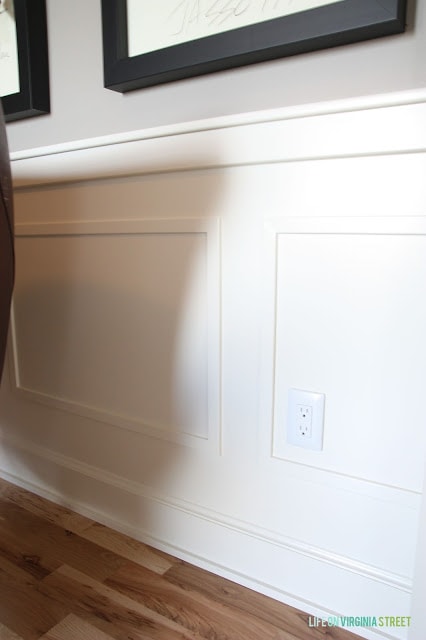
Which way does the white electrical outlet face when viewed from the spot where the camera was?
facing the viewer and to the left of the viewer

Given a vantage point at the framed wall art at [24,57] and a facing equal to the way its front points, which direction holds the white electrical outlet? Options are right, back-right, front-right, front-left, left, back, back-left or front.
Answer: left

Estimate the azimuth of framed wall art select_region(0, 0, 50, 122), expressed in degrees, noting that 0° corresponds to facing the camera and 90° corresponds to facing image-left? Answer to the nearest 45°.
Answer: approximately 45°

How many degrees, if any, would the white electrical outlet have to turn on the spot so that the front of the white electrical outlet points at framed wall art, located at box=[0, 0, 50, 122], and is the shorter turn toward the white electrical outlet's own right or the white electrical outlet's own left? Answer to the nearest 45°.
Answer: approximately 90° to the white electrical outlet's own right

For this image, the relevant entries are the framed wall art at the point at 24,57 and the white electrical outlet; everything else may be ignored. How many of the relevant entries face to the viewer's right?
0
